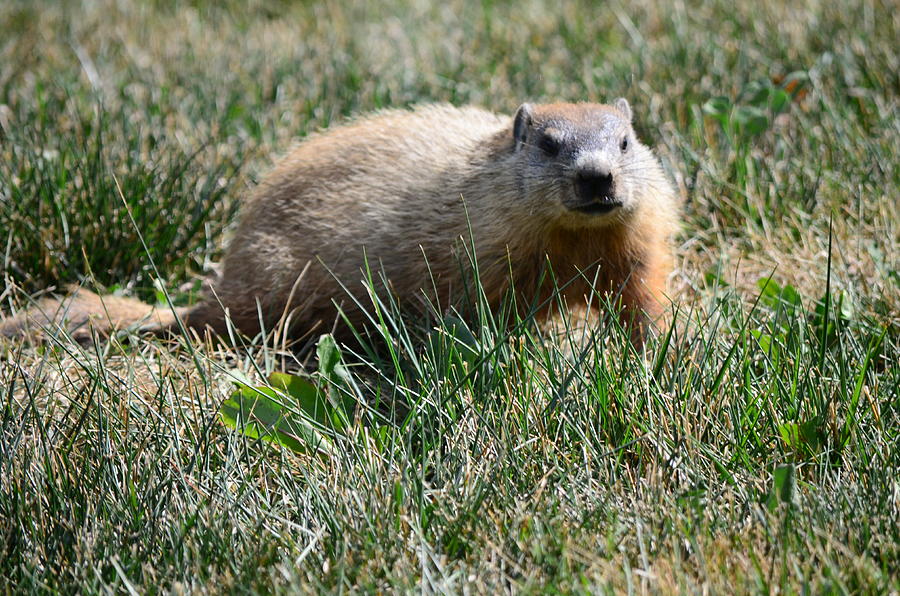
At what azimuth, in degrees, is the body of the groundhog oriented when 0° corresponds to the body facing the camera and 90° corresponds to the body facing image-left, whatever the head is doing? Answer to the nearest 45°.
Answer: approximately 315°
